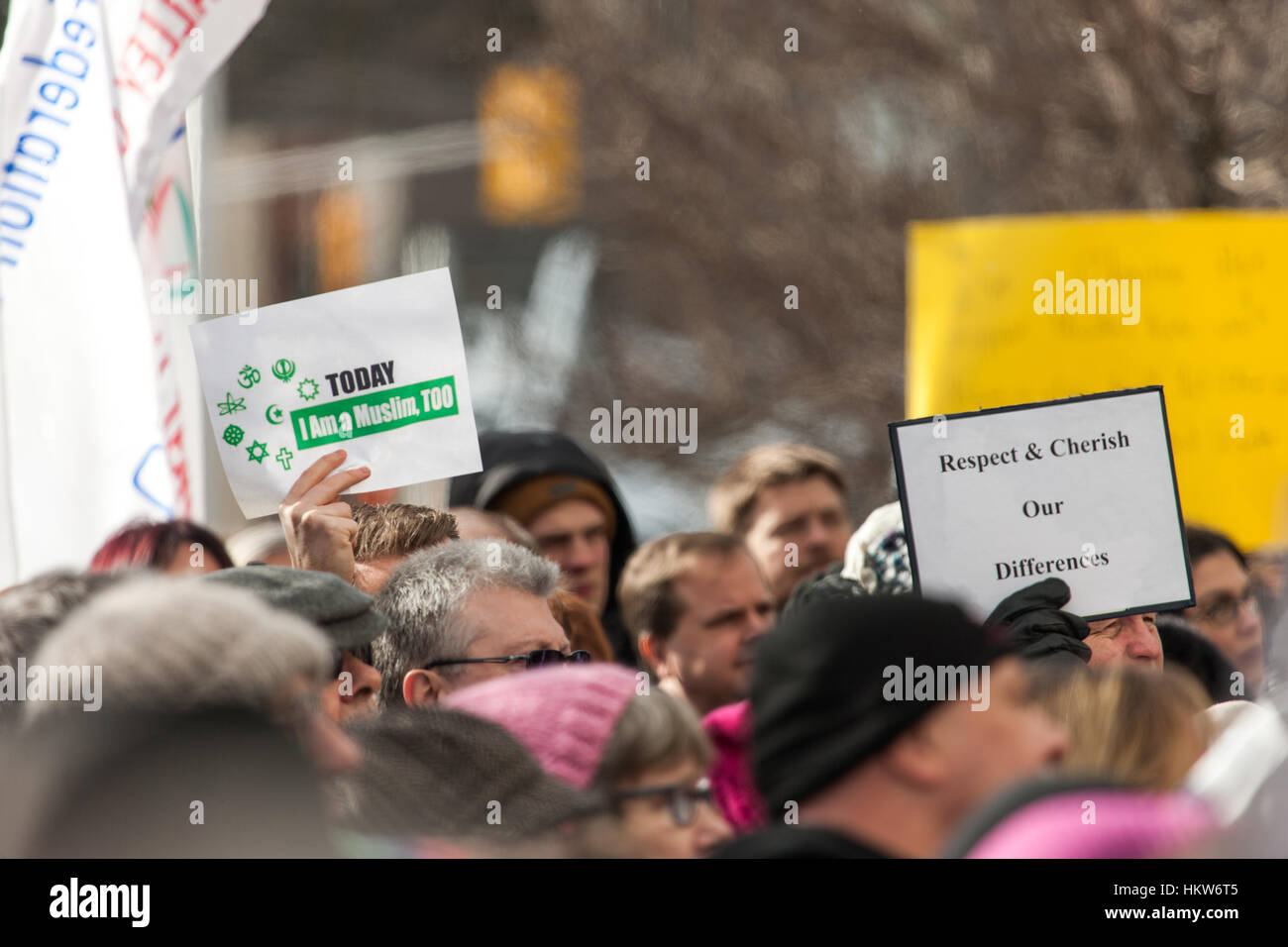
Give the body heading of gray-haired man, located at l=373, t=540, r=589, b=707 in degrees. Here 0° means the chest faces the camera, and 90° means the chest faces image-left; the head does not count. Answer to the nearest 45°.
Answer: approximately 270°

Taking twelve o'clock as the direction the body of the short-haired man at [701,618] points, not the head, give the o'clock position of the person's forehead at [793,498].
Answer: The person's forehead is roughly at 8 o'clock from the short-haired man.

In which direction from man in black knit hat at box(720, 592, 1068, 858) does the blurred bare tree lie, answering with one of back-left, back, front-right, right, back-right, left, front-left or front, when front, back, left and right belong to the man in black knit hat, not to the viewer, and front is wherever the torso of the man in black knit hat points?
left

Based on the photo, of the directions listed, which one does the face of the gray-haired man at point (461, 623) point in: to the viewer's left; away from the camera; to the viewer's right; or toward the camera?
to the viewer's right

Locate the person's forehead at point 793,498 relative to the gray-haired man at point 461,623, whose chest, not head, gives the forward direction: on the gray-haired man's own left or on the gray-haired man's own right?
on the gray-haired man's own left

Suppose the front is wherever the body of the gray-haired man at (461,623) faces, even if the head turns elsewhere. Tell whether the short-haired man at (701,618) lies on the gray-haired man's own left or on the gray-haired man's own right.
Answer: on the gray-haired man's own left

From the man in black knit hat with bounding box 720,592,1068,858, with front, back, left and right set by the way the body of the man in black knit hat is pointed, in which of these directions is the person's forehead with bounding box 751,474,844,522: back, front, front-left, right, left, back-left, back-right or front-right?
left

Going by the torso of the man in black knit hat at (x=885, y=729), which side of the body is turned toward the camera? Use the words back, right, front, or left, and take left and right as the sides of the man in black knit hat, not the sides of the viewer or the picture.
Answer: right

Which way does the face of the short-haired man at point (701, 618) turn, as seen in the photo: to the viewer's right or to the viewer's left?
to the viewer's right

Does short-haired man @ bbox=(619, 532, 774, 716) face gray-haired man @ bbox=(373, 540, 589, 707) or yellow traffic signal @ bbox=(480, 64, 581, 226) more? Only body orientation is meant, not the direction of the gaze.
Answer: the gray-haired man
